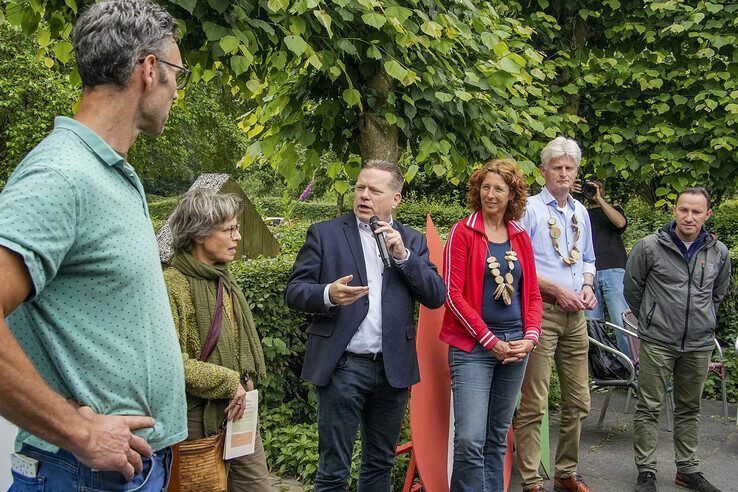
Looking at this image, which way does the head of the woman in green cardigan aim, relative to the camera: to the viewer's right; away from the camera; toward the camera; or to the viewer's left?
to the viewer's right

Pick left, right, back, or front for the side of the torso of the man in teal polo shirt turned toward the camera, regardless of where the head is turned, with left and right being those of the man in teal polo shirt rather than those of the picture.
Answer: right

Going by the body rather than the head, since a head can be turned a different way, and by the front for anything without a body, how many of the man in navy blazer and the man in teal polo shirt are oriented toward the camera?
1

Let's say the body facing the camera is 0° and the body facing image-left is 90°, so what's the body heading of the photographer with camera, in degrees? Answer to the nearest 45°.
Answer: approximately 45°

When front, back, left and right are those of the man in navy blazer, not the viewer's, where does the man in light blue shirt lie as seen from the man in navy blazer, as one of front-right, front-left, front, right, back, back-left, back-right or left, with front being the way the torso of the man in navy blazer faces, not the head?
back-left
